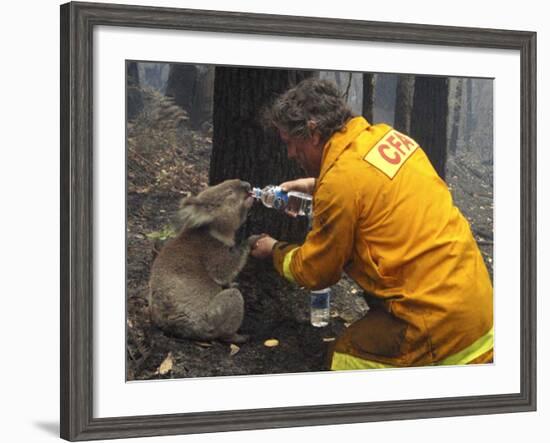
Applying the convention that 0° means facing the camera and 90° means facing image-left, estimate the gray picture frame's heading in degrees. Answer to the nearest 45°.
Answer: approximately 315°
